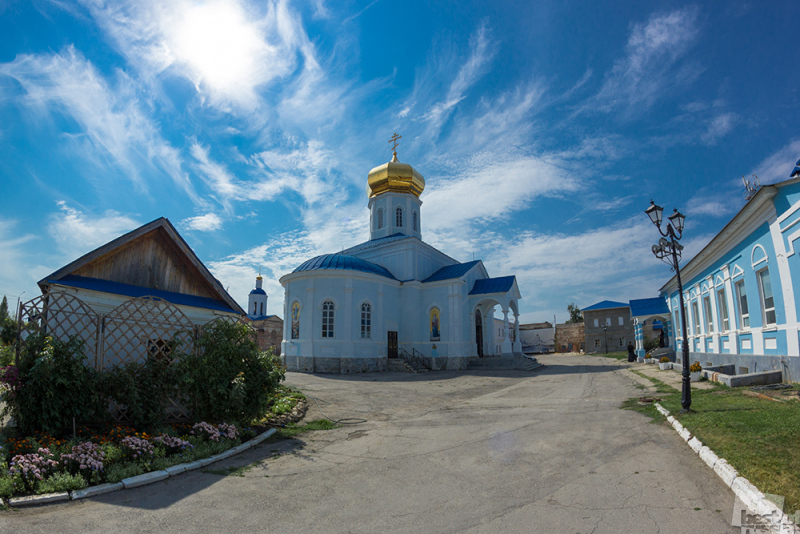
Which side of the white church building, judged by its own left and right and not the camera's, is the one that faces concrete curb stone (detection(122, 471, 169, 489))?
right

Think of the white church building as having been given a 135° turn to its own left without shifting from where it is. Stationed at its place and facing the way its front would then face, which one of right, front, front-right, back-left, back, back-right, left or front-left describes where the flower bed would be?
back-left

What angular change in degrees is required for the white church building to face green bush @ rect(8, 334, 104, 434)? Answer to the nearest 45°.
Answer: approximately 90° to its right

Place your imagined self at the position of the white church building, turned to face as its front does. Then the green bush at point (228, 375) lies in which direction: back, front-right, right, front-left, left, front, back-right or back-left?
right

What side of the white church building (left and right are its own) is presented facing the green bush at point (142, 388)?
right

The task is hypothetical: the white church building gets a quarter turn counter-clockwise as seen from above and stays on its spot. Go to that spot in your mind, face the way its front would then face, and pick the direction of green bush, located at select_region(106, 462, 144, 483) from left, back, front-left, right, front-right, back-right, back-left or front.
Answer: back

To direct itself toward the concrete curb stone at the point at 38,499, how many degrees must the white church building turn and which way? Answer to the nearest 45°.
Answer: approximately 90° to its right

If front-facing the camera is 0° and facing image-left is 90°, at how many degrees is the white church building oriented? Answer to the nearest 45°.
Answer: approximately 270°

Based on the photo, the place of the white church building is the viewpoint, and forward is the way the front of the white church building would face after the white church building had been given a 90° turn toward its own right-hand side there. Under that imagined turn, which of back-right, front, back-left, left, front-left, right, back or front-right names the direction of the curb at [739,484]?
front

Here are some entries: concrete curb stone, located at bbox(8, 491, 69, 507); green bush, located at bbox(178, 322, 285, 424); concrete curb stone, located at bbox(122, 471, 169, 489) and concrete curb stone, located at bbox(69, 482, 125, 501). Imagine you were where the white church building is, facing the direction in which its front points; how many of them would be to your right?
4
